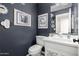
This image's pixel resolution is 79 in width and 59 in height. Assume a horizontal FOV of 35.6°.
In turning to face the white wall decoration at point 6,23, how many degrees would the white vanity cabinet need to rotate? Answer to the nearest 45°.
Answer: approximately 45° to its right

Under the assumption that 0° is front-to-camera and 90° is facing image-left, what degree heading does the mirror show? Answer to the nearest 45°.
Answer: approximately 45°
